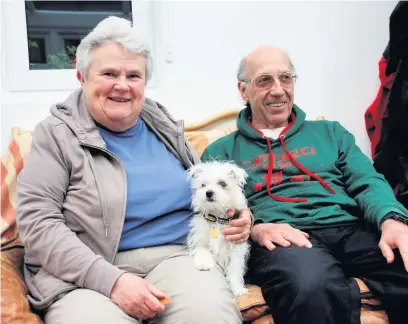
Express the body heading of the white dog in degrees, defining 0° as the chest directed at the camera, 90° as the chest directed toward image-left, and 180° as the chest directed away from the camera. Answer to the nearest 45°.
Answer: approximately 0°

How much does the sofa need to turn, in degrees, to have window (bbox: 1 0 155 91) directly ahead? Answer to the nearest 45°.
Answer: approximately 180°
